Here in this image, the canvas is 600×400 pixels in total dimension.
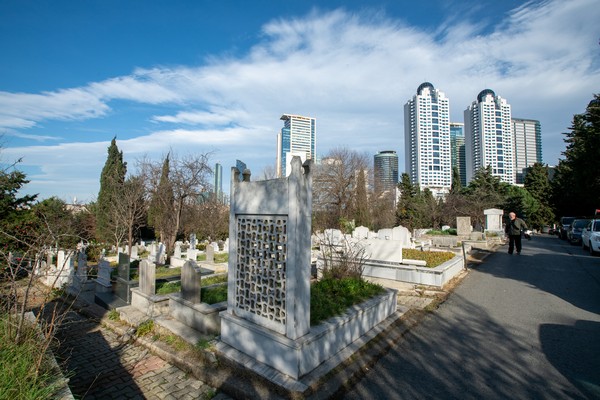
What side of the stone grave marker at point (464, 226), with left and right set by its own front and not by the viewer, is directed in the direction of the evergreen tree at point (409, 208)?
back

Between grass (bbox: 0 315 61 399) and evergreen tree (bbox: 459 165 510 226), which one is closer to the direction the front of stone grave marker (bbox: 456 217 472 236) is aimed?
the grass

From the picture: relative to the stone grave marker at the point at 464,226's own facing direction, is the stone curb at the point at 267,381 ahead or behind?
ahead

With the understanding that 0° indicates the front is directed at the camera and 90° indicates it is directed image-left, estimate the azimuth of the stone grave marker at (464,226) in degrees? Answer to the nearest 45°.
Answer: approximately 0°

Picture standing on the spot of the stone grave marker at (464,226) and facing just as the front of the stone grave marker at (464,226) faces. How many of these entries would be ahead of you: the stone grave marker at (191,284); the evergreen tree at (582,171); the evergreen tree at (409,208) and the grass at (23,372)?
2

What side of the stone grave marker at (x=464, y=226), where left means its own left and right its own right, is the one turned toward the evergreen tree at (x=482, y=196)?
back

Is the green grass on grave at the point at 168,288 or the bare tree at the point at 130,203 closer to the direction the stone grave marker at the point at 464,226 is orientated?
the green grass on grave

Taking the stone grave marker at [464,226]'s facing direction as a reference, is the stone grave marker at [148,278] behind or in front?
in front

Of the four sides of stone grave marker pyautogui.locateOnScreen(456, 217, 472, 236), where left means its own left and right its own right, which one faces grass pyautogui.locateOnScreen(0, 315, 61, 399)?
front

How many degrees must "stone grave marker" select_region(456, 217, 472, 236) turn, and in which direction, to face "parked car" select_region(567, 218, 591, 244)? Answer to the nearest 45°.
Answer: approximately 135° to its left

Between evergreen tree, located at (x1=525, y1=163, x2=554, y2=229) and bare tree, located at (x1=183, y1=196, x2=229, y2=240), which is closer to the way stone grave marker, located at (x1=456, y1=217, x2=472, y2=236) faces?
the bare tree

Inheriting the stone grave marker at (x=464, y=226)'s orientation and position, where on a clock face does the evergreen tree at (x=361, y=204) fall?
The evergreen tree is roughly at 4 o'clock from the stone grave marker.

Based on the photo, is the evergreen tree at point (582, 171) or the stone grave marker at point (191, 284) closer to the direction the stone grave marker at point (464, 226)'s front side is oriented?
the stone grave marker
